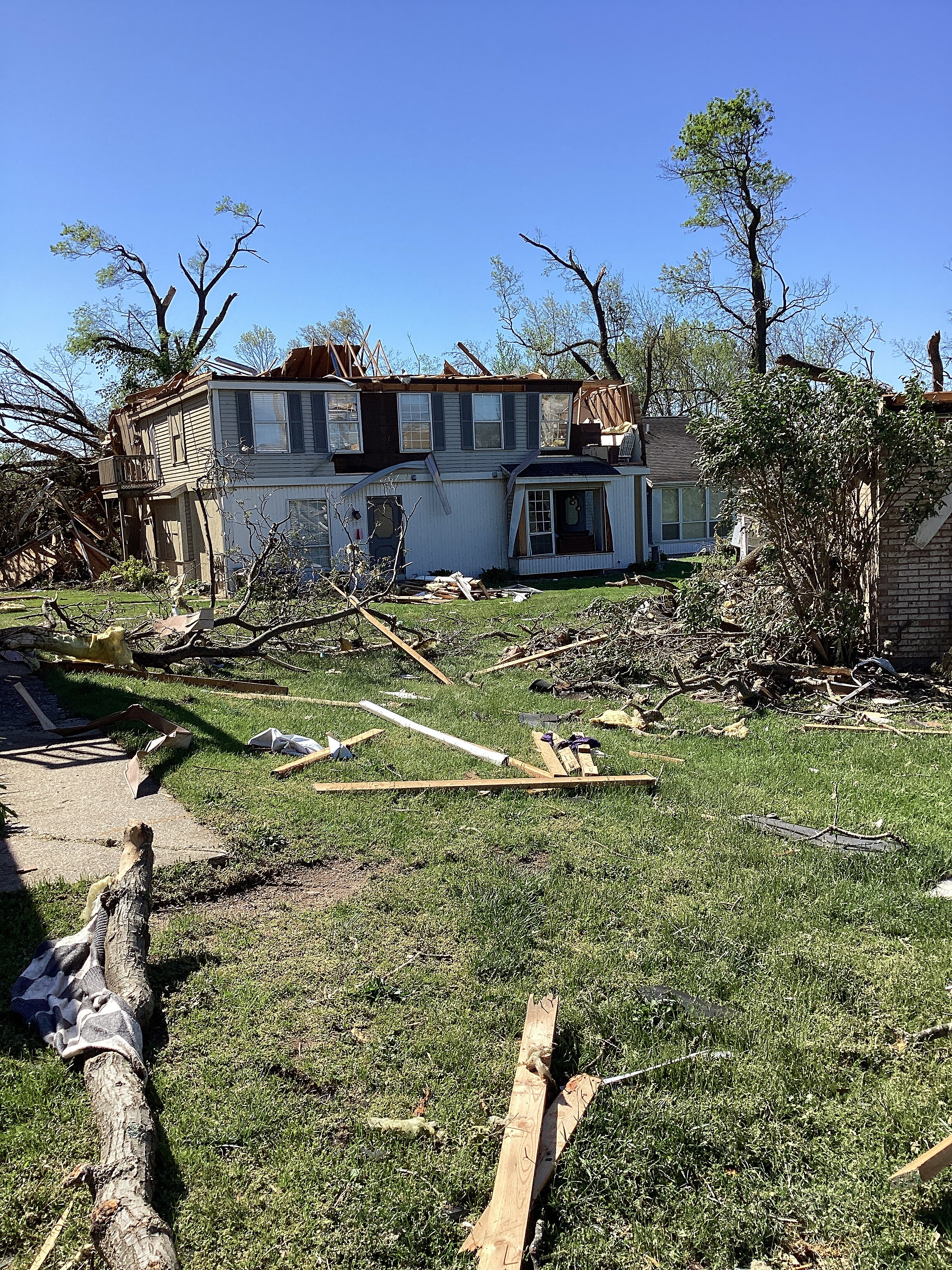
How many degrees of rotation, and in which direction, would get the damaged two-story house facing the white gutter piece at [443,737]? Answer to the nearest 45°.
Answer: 0° — it already faces it

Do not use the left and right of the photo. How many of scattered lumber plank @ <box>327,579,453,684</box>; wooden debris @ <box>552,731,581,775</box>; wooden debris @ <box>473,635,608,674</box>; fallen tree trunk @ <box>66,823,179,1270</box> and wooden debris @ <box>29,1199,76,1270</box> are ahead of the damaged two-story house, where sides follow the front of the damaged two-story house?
5

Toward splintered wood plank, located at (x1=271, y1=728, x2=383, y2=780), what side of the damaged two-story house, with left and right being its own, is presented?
front

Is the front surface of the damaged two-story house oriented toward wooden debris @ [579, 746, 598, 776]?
yes

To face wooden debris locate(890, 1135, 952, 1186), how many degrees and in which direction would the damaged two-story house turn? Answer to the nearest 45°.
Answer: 0° — it already faces it

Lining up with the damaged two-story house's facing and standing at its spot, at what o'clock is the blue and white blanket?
The blue and white blanket is roughly at 12 o'clock from the damaged two-story house.

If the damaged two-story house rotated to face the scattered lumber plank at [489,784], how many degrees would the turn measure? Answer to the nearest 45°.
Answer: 0° — it already faces it

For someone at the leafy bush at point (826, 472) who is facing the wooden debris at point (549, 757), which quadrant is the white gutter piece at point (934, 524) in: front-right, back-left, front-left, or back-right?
back-left

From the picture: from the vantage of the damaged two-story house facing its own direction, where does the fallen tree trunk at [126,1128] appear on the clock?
The fallen tree trunk is roughly at 12 o'clock from the damaged two-story house.

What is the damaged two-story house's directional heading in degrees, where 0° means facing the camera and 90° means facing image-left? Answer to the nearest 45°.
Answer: approximately 0°

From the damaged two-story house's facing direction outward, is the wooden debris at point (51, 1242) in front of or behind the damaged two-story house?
in front

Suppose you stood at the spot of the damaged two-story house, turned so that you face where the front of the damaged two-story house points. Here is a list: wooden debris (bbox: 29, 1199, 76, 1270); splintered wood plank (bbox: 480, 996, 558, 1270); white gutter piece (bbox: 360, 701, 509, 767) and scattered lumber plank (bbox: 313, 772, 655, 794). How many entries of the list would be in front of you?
4
